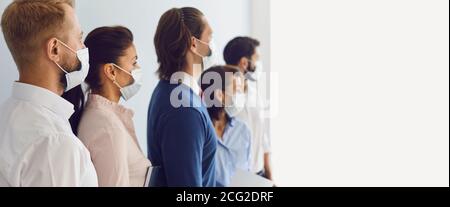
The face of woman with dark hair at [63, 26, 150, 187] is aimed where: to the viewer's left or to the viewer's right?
to the viewer's right

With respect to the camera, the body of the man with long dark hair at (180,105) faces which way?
to the viewer's right

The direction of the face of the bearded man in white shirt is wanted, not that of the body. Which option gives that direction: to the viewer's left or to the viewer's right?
to the viewer's right

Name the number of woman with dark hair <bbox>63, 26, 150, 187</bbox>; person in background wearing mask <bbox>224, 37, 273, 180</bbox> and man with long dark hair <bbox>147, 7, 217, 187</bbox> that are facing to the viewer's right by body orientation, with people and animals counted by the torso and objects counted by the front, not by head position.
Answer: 3

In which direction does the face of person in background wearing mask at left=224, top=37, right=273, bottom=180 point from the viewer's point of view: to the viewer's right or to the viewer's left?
to the viewer's right

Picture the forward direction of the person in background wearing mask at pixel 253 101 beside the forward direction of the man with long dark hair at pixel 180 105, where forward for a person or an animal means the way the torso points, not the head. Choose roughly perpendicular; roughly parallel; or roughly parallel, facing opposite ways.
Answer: roughly parallel

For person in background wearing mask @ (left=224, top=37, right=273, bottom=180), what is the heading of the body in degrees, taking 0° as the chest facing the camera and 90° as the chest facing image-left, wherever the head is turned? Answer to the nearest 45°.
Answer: approximately 270°

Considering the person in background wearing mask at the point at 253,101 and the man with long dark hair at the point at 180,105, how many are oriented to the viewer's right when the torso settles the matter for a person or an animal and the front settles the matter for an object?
2

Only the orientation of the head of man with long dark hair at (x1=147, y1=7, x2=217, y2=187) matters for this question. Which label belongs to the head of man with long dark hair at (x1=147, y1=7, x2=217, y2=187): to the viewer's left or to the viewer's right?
to the viewer's right

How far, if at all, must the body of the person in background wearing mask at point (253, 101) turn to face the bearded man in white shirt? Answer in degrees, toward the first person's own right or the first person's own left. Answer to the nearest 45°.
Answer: approximately 135° to the first person's own right

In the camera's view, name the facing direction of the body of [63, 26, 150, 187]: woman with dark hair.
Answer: to the viewer's right
